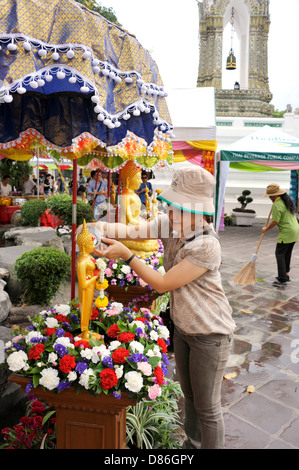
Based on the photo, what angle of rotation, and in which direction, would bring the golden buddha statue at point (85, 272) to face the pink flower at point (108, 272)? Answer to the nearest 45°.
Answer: approximately 90° to its left

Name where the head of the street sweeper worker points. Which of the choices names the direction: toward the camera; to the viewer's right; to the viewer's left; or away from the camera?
to the viewer's left

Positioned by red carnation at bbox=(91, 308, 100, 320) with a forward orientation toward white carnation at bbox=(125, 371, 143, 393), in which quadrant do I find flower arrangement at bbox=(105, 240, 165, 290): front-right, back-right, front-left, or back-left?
back-left

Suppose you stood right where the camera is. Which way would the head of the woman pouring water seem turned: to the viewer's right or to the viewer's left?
to the viewer's left

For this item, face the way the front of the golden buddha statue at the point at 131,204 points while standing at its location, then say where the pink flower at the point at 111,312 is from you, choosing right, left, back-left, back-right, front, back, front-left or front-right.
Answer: right

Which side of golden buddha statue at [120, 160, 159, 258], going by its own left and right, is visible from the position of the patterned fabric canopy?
right
